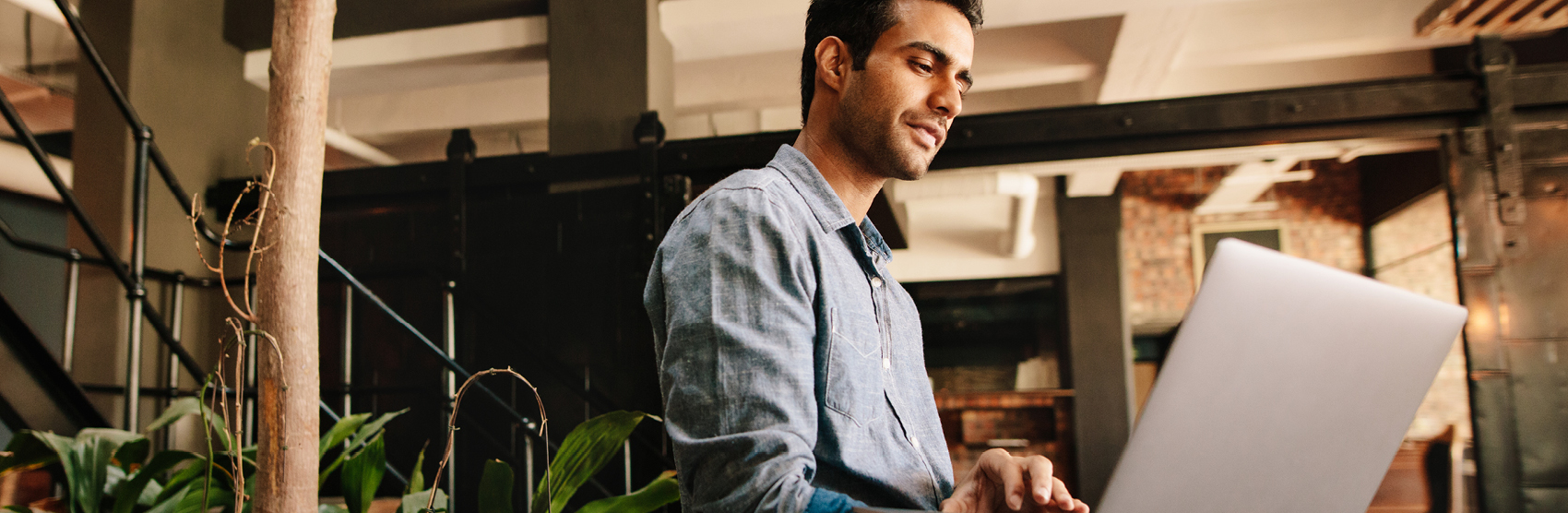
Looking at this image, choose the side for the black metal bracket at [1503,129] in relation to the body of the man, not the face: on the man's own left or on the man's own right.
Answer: on the man's own left

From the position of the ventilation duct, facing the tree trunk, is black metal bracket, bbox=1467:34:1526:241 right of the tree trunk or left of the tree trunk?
left

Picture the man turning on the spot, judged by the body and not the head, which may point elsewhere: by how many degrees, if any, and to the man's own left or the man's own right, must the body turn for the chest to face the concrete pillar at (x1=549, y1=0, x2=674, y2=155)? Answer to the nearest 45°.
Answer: approximately 135° to the man's own left

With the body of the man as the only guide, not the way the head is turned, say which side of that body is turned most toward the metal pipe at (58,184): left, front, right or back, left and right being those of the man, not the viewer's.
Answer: back

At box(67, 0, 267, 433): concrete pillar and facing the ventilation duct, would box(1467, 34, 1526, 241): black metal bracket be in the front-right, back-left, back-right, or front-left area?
front-right

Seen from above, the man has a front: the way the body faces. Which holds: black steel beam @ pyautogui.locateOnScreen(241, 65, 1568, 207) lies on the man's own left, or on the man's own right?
on the man's own left

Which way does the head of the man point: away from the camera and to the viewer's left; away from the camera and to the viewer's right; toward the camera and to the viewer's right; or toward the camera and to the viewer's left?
toward the camera and to the viewer's right

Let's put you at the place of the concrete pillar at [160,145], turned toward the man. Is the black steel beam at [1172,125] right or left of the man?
left
